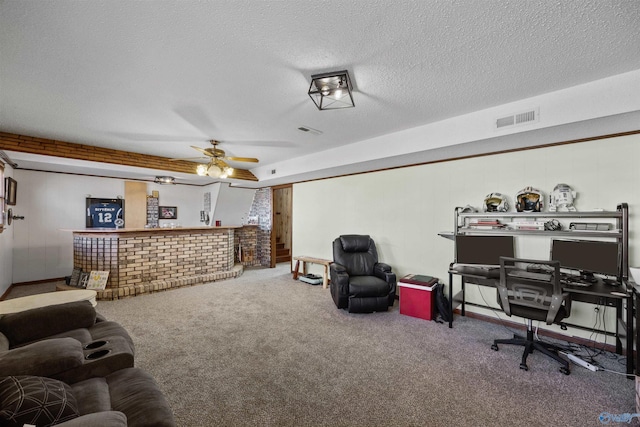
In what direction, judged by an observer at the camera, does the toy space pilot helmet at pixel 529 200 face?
facing the viewer

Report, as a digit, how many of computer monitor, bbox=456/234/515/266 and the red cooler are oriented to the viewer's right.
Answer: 0

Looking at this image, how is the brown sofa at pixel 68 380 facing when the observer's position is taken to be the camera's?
facing to the right of the viewer

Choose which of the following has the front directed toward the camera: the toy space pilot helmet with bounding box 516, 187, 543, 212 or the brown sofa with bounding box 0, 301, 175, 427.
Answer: the toy space pilot helmet

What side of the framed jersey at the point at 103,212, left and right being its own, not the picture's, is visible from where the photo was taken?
front

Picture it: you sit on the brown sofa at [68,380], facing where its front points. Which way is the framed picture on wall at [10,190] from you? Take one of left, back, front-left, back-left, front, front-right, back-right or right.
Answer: left

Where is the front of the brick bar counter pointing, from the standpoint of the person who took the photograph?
facing the viewer and to the right of the viewer

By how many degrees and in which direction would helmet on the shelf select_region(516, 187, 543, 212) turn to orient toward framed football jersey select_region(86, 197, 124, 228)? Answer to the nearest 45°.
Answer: approximately 90° to its right
